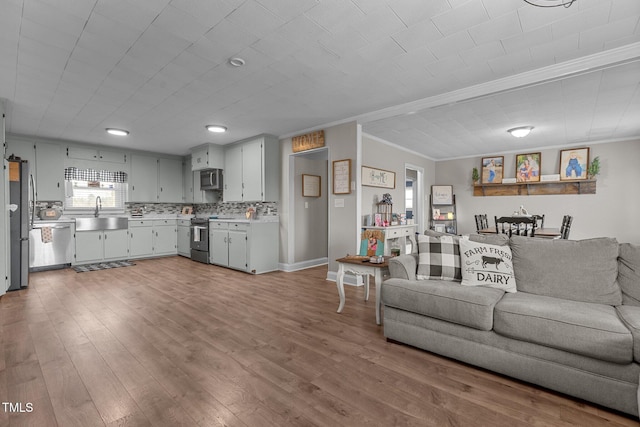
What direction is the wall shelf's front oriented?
toward the camera

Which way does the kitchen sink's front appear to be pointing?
toward the camera

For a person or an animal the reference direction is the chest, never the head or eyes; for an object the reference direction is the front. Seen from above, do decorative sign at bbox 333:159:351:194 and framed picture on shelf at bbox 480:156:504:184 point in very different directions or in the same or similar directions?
same or similar directions

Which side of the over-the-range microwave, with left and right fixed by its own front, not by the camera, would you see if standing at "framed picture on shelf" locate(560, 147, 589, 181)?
left

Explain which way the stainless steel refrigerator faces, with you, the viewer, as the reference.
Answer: facing the viewer and to the right of the viewer

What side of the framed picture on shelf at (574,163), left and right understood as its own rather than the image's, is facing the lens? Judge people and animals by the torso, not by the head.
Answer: front

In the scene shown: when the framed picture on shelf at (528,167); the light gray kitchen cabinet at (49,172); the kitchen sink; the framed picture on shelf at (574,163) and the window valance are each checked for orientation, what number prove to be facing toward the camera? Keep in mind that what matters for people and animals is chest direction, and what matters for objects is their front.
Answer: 5

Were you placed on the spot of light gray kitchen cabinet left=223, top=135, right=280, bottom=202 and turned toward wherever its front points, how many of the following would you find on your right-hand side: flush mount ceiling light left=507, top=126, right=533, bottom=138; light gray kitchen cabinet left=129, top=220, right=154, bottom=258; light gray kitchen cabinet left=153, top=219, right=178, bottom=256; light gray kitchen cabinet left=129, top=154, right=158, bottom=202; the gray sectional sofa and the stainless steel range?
4

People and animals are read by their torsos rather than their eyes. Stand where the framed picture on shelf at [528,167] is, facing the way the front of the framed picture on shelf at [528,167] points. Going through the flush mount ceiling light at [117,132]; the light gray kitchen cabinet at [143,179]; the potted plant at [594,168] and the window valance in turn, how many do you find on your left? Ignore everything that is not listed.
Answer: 1

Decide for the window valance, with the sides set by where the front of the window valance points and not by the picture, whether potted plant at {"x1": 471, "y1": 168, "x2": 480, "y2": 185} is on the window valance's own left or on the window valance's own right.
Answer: on the window valance's own left

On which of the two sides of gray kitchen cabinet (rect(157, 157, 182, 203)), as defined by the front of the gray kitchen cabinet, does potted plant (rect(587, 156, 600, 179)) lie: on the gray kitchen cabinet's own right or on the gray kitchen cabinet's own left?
on the gray kitchen cabinet's own left

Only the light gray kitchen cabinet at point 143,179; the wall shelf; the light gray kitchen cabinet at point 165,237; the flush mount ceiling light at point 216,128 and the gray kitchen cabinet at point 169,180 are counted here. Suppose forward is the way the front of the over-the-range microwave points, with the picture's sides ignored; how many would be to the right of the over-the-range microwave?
3

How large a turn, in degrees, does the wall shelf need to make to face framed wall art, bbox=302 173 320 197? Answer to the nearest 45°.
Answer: approximately 45° to its right

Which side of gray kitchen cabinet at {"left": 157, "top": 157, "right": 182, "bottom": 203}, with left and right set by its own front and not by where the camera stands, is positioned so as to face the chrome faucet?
right

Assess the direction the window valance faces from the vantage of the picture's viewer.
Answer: facing the viewer

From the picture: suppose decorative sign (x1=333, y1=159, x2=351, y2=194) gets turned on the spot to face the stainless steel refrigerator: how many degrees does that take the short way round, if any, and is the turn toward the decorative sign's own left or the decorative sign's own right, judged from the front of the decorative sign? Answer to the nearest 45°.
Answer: approximately 45° to the decorative sign's own right

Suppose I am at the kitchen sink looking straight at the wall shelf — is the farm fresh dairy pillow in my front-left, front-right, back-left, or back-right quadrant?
front-right

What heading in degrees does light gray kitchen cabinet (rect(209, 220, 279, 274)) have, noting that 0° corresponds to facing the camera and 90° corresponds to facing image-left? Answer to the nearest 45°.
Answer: approximately 45°
